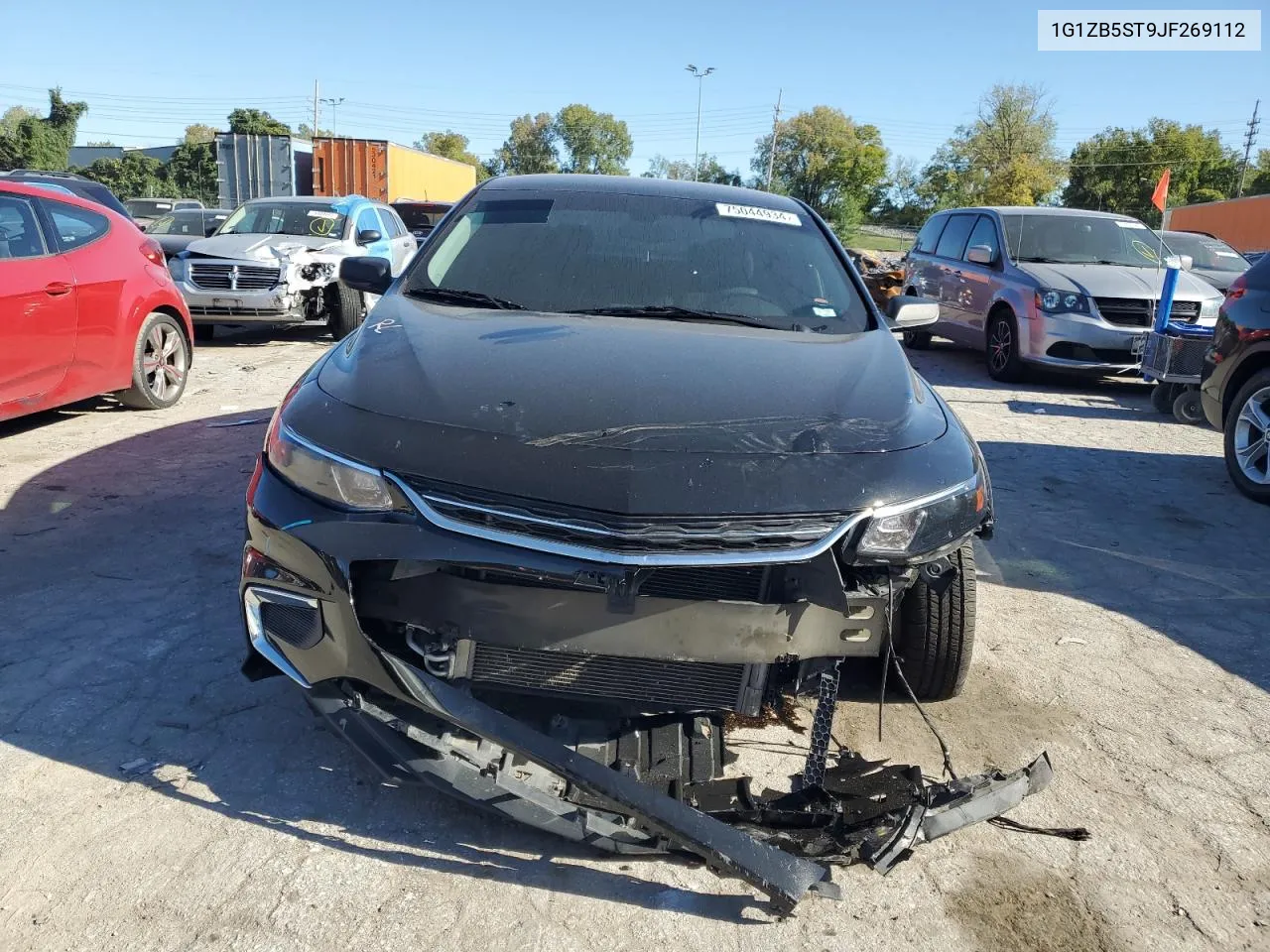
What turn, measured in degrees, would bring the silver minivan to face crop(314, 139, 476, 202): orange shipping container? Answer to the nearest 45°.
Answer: approximately 180°

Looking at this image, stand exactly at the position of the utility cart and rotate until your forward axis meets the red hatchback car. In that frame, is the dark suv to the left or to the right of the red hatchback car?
left

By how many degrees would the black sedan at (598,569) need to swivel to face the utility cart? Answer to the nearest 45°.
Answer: approximately 135° to its left

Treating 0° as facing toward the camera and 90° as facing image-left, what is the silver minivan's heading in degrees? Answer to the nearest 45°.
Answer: approximately 315°
